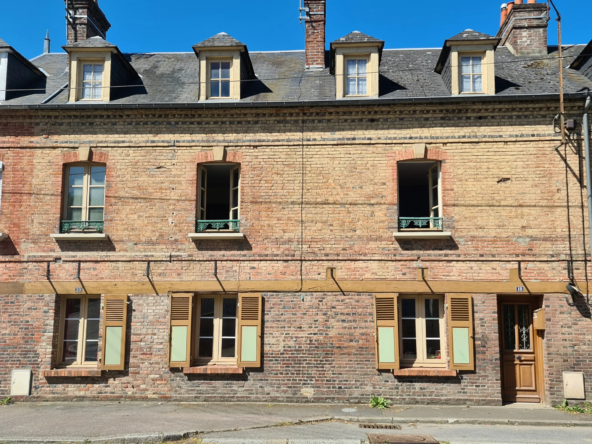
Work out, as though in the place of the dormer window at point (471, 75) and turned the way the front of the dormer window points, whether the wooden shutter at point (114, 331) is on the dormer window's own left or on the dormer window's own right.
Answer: on the dormer window's own right

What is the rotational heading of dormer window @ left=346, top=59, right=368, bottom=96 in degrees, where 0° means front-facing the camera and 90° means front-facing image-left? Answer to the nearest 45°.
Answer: approximately 0°
